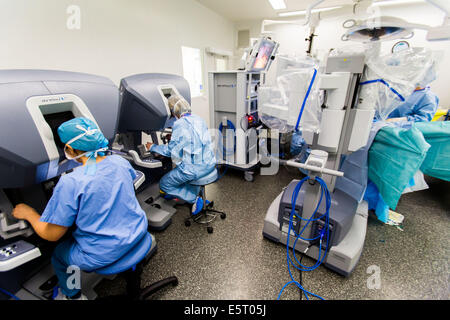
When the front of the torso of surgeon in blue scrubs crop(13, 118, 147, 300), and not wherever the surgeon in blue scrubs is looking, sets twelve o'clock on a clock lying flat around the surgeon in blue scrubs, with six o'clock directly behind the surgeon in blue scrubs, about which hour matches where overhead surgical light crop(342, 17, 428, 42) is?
The overhead surgical light is roughly at 5 o'clock from the surgeon in blue scrubs.

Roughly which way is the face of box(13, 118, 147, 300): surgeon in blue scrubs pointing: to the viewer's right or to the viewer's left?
to the viewer's left

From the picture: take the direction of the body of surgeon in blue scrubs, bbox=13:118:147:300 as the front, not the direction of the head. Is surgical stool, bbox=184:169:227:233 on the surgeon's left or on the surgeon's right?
on the surgeon's right

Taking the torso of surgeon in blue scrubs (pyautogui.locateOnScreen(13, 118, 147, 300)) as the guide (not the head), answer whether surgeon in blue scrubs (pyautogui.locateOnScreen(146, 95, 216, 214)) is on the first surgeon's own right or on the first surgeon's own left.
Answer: on the first surgeon's own right

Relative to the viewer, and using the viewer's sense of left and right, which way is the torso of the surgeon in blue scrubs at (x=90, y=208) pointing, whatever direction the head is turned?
facing away from the viewer and to the left of the viewer

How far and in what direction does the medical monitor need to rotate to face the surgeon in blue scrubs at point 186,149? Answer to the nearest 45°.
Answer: approximately 90° to its right

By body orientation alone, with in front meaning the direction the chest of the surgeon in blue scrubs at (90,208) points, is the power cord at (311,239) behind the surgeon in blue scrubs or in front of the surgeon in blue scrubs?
behind
